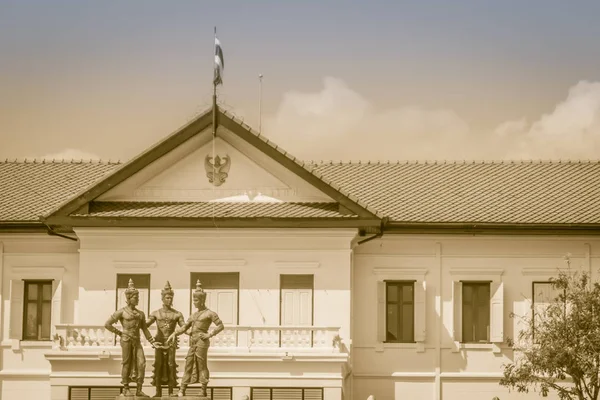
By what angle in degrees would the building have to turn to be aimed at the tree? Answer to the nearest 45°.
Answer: approximately 90° to its left

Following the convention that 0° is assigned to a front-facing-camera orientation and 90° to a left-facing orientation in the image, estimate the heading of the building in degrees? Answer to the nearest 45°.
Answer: approximately 0°

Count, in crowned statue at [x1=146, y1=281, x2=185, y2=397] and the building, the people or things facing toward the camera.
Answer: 2

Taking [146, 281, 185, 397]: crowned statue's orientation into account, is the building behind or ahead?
behind

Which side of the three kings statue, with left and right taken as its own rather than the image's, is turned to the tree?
left

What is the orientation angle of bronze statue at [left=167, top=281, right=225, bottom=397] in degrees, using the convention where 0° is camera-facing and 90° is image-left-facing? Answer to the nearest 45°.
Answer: approximately 45°

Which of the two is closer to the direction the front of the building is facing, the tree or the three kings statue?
the three kings statue

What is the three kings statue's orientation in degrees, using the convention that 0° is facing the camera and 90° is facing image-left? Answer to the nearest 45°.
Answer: approximately 0°

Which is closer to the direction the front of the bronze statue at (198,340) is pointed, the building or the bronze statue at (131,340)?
the bronze statue
